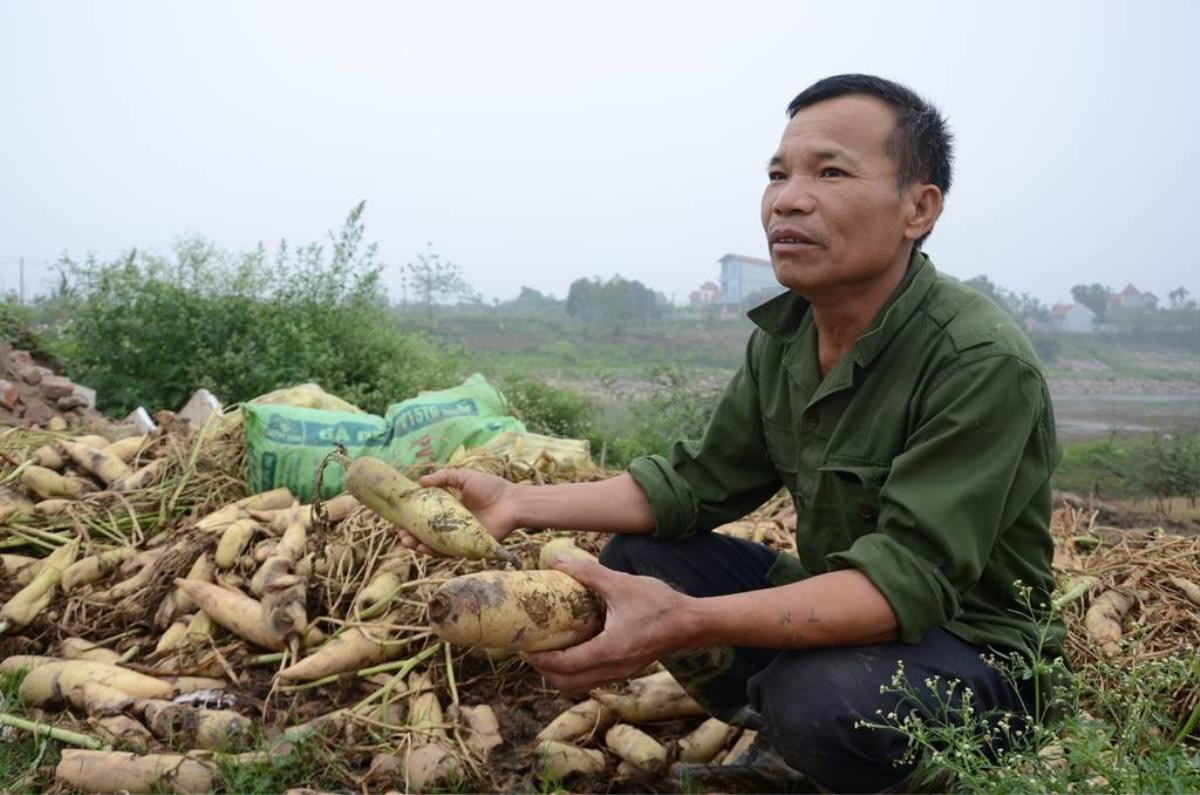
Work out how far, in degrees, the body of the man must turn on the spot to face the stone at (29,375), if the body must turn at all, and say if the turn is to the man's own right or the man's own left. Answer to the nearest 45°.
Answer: approximately 90° to the man's own right

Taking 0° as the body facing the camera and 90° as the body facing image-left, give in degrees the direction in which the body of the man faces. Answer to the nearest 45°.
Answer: approximately 45°

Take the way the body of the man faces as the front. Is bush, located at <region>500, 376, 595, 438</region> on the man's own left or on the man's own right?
on the man's own right

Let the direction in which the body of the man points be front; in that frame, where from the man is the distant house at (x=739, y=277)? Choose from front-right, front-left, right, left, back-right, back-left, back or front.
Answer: back-right

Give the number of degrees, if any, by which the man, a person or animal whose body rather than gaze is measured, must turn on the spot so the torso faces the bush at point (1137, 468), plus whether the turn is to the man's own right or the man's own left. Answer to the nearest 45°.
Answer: approximately 180°

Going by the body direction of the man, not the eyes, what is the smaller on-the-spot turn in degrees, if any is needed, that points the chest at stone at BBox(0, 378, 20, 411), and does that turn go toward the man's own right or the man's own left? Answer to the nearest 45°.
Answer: approximately 90° to the man's own right

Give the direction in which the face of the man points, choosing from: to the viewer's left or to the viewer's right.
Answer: to the viewer's left

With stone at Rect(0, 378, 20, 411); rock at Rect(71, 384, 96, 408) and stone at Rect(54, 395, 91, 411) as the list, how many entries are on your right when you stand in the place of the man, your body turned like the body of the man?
3

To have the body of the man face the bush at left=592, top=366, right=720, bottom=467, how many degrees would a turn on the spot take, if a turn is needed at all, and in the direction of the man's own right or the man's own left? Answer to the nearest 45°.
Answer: approximately 135° to the man's own right

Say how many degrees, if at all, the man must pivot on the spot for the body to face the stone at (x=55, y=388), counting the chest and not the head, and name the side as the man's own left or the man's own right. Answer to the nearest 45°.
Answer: approximately 90° to the man's own right

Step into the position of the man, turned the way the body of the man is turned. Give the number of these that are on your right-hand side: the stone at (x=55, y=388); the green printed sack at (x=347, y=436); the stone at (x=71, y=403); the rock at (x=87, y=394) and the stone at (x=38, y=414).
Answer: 5

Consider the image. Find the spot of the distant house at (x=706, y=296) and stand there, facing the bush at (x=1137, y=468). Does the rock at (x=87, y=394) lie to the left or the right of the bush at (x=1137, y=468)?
right

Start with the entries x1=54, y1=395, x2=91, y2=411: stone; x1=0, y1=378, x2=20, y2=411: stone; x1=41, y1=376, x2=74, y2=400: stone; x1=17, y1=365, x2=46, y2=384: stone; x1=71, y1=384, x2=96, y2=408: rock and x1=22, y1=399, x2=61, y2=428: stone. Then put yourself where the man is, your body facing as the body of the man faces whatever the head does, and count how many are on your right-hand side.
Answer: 6

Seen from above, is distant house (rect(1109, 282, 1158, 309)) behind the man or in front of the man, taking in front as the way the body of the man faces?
behind
